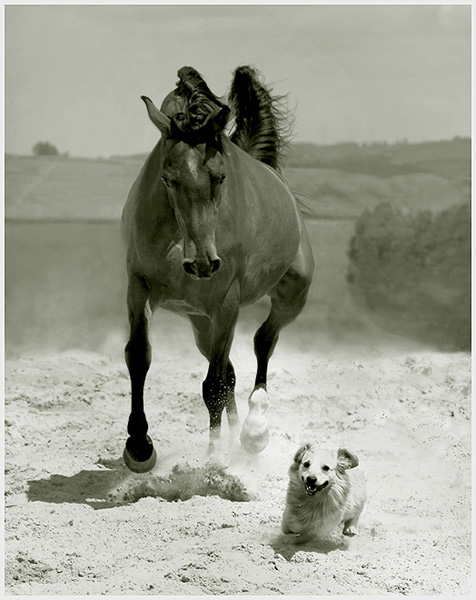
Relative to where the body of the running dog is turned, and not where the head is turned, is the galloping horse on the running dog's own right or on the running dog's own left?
on the running dog's own right

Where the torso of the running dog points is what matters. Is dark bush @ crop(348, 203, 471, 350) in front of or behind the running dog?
behind

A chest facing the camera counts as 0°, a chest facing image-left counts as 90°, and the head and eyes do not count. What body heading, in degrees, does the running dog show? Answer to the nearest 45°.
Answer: approximately 45°
